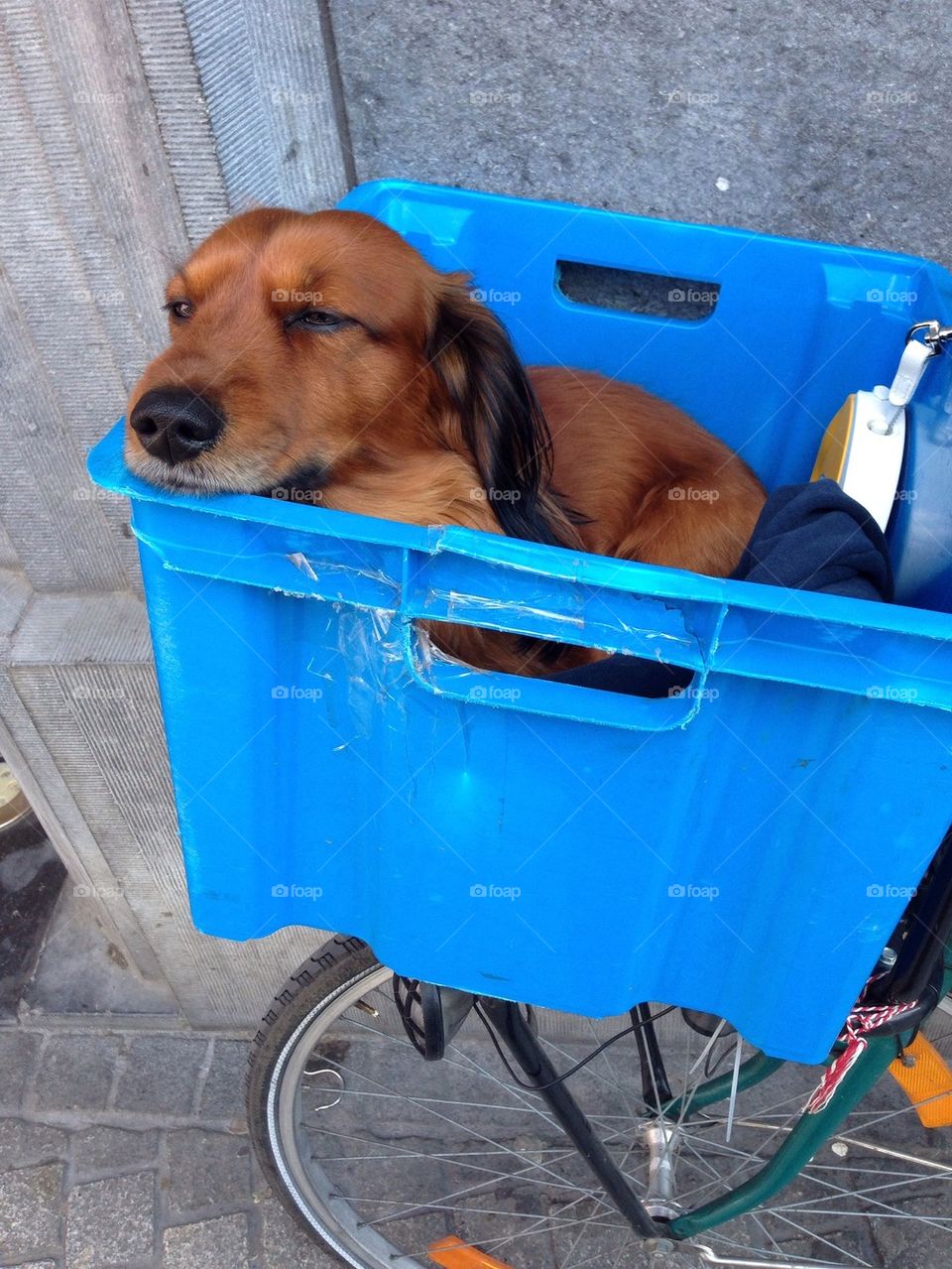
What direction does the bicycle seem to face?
to the viewer's left
